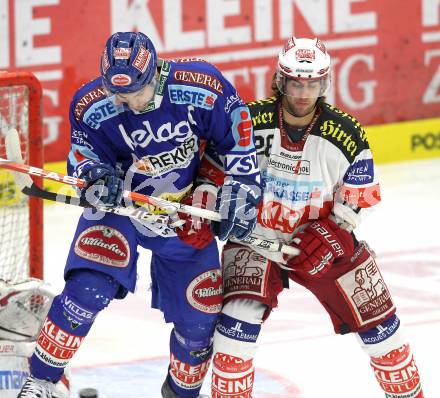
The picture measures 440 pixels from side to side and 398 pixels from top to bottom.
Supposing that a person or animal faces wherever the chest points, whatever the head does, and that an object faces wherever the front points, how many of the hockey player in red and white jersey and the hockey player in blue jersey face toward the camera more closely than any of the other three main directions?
2

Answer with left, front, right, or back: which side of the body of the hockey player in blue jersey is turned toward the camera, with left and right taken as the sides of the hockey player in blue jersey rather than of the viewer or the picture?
front

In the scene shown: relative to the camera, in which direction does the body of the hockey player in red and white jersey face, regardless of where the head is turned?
toward the camera
